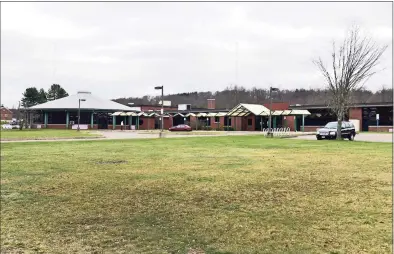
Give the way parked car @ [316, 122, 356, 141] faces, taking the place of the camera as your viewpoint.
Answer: facing the viewer and to the left of the viewer
